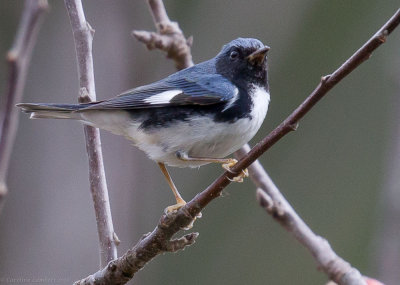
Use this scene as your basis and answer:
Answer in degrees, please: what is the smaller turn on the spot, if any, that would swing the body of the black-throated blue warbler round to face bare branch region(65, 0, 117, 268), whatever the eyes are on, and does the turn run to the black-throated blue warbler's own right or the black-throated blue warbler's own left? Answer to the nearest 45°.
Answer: approximately 135° to the black-throated blue warbler's own right

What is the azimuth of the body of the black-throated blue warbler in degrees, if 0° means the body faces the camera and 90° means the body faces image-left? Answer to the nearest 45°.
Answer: approximately 270°
